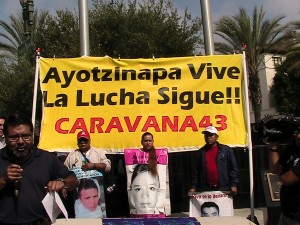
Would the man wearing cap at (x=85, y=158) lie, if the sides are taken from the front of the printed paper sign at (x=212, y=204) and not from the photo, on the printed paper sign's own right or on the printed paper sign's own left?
on the printed paper sign's own right

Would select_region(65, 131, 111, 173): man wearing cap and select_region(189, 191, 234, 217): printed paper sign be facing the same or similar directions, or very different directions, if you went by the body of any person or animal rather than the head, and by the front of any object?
same or similar directions

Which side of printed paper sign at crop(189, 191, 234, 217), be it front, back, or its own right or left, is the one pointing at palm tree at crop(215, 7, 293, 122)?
back

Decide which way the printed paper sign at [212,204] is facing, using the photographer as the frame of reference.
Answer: facing the viewer

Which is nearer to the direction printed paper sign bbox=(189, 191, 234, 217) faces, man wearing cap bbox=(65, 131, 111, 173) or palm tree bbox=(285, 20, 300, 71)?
the man wearing cap

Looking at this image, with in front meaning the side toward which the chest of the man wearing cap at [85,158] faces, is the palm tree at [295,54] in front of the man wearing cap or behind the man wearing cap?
behind

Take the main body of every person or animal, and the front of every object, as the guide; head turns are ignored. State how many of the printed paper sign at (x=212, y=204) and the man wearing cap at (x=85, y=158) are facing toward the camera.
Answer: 2
